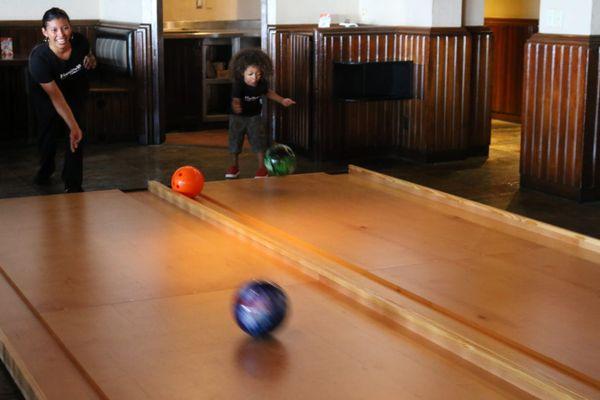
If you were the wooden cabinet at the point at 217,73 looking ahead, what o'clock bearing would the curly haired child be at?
The curly haired child is roughly at 12 o'clock from the wooden cabinet.

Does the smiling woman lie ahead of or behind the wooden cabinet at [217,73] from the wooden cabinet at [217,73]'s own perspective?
ahead

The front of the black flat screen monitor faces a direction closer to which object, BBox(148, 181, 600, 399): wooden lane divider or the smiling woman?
the wooden lane divider

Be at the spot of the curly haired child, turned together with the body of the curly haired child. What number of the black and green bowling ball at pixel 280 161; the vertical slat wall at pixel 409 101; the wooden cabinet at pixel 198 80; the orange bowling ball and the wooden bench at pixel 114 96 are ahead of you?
2

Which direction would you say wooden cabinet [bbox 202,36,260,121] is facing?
toward the camera

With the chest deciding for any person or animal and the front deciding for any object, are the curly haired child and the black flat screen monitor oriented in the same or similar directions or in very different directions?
same or similar directions

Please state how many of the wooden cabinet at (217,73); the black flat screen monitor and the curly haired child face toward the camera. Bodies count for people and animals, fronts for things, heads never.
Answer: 3

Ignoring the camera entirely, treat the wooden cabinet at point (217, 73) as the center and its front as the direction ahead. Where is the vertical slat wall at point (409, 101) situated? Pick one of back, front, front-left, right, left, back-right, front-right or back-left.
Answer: front-left

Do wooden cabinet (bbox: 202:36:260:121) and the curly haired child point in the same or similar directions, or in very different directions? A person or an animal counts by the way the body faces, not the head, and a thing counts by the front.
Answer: same or similar directions

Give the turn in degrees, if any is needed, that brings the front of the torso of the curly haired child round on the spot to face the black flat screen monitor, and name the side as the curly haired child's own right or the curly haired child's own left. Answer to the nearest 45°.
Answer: approximately 135° to the curly haired child's own left

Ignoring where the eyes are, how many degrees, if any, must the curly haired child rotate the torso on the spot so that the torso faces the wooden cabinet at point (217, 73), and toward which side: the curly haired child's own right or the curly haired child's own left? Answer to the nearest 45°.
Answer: approximately 180°

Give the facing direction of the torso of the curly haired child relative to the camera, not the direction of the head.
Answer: toward the camera

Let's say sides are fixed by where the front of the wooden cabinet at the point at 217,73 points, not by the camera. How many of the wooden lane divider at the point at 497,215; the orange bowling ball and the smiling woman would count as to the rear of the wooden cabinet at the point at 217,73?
0

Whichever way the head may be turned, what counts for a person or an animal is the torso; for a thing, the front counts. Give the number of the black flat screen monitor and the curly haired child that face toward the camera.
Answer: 2

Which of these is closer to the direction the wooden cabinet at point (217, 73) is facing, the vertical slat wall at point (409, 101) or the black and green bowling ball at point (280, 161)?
the black and green bowling ball

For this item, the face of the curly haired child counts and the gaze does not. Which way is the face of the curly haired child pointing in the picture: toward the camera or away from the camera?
toward the camera

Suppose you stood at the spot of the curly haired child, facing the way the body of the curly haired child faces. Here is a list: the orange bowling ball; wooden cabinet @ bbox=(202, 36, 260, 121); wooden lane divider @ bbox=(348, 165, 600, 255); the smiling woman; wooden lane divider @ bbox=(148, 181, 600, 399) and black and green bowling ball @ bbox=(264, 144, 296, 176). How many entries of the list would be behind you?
1

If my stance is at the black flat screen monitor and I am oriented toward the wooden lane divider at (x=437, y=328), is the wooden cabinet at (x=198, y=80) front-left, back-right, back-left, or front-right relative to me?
back-right
